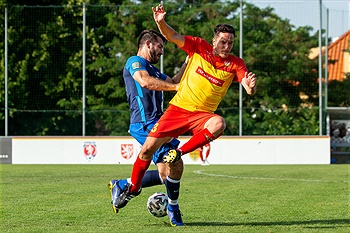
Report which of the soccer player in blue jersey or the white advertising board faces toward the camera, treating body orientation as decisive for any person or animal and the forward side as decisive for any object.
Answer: the white advertising board

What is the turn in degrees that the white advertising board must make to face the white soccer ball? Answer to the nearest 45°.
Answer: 0° — it already faces it

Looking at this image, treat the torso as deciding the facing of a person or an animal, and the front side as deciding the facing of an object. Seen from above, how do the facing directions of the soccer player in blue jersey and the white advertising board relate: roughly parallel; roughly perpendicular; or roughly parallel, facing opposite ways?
roughly perpendicular

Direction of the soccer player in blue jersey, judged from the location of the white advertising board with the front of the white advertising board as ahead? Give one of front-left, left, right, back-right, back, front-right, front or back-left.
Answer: front

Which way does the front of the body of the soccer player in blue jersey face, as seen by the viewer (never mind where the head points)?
to the viewer's right

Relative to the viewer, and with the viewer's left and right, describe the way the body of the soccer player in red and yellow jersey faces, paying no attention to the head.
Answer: facing the viewer and to the right of the viewer

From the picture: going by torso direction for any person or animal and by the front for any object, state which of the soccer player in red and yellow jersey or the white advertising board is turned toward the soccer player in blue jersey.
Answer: the white advertising board

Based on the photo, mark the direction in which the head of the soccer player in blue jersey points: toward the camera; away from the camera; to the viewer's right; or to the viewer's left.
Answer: to the viewer's right

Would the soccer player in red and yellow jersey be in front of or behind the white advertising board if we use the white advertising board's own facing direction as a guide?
in front

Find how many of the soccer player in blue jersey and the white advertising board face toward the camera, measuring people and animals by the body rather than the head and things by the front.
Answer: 1

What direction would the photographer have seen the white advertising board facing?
facing the viewer
